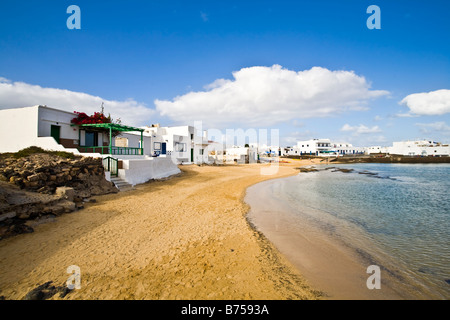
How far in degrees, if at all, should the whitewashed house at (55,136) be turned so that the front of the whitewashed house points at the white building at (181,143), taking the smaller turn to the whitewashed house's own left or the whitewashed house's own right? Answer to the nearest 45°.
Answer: approximately 90° to the whitewashed house's own left

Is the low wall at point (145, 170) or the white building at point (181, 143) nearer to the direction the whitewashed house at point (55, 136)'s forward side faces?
the low wall

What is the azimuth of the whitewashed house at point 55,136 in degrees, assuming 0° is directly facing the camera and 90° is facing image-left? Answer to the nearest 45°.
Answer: approximately 315°

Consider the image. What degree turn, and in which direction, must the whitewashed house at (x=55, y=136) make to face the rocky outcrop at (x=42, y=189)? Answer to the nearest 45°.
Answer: approximately 45° to its right
